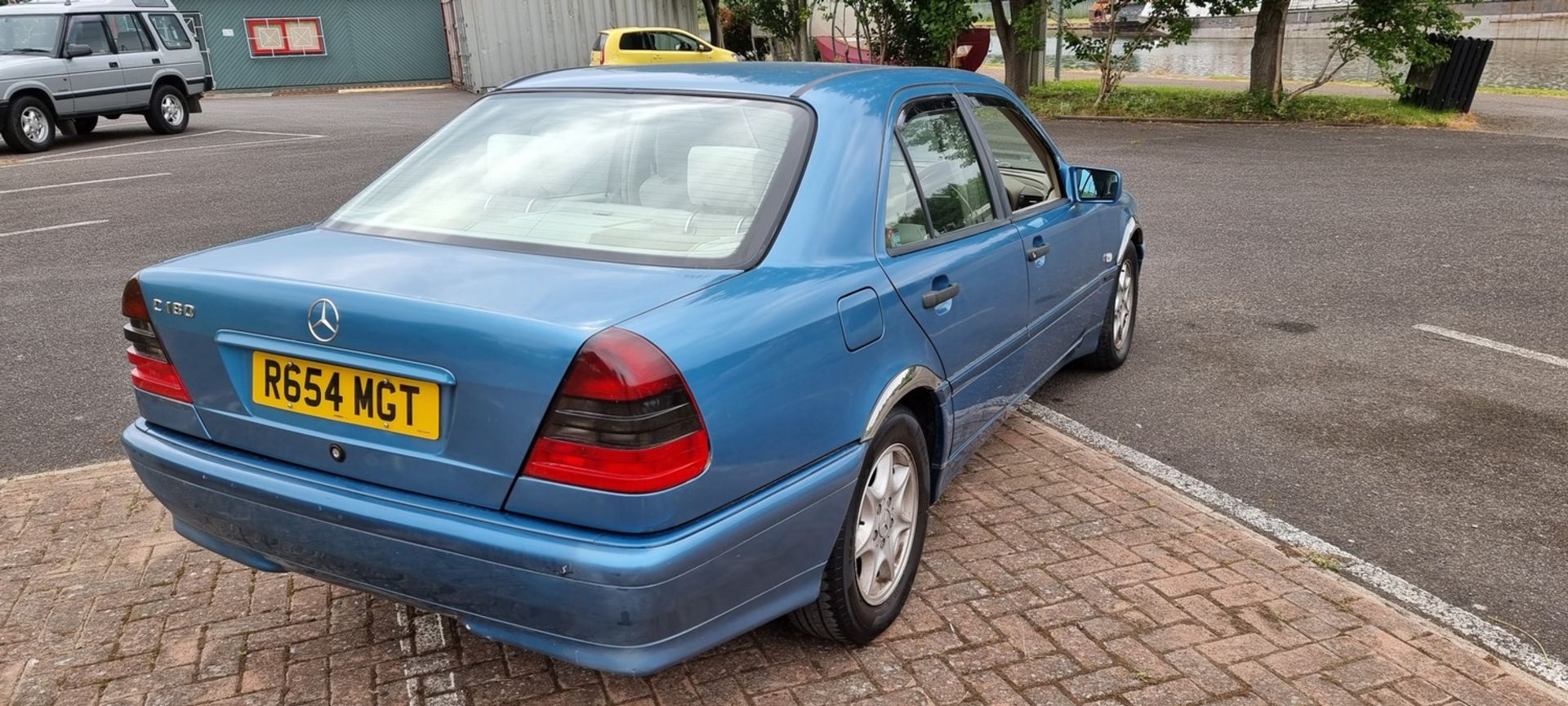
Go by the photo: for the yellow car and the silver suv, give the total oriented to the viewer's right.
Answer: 1

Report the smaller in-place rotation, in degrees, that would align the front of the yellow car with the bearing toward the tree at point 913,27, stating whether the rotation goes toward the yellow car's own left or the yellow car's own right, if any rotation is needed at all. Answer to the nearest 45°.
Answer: approximately 45° to the yellow car's own right

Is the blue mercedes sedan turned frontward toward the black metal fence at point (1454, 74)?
yes

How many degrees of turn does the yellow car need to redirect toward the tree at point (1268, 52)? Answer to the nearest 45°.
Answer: approximately 45° to its right

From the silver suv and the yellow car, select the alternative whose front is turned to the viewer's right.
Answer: the yellow car

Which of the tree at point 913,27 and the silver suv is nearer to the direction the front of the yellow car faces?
the tree

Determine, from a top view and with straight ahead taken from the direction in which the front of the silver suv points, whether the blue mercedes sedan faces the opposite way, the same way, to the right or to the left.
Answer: the opposite way

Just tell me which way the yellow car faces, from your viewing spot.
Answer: facing to the right of the viewer

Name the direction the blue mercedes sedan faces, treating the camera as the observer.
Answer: facing away from the viewer and to the right of the viewer

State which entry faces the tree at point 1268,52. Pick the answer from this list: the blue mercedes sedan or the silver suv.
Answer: the blue mercedes sedan
